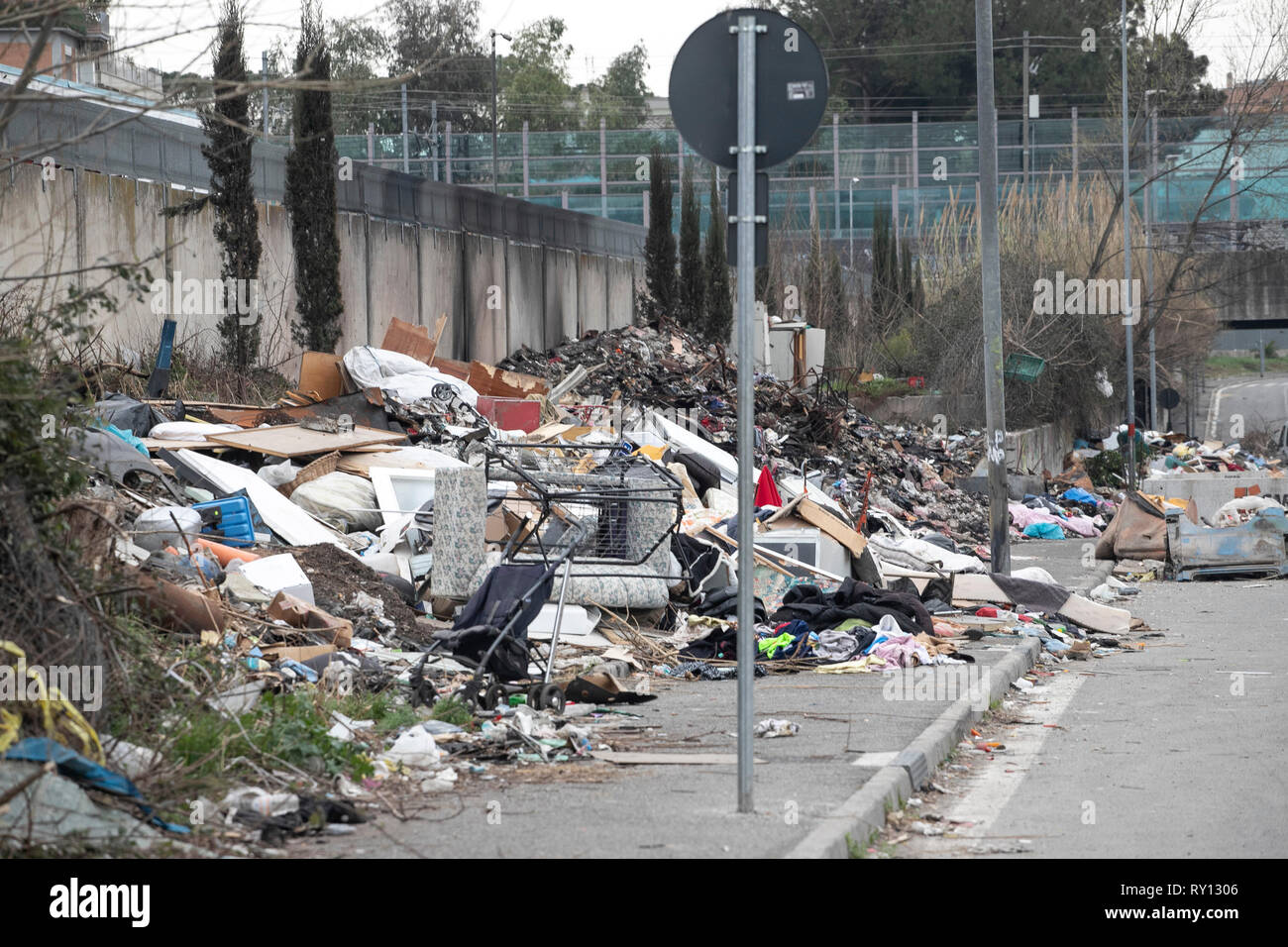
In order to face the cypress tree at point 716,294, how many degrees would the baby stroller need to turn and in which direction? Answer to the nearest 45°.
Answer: approximately 135° to its right

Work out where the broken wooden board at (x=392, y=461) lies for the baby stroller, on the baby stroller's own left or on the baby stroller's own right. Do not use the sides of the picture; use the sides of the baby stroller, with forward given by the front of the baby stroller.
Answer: on the baby stroller's own right

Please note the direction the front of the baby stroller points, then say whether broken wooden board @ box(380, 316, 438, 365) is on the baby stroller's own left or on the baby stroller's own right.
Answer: on the baby stroller's own right

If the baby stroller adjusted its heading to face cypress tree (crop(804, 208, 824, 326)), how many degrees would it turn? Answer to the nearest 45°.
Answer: approximately 135° to its right

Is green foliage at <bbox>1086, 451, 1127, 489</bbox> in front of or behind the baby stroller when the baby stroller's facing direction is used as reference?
behind

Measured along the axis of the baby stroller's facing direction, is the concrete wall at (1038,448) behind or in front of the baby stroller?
behind

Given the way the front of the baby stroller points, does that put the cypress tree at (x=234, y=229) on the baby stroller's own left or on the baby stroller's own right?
on the baby stroller's own right

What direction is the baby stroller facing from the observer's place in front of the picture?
facing the viewer and to the left of the viewer

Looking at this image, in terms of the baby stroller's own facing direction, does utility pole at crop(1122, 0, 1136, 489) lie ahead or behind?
behind

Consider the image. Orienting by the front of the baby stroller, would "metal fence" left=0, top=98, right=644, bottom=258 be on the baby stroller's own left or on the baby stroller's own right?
on the baby stroller's own right

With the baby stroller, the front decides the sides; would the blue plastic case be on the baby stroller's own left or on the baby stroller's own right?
on the baby stroller's own right
